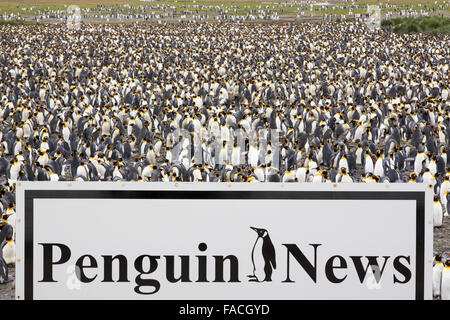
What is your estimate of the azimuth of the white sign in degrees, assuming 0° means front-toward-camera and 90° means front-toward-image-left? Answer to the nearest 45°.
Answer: approximately 0°

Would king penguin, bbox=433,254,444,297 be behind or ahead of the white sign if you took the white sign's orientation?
behind

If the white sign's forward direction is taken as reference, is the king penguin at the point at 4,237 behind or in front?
behind

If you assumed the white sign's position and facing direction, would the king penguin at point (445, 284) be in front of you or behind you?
behind
